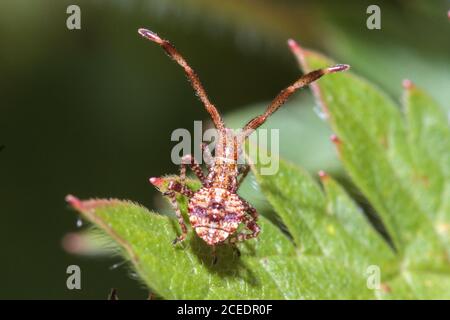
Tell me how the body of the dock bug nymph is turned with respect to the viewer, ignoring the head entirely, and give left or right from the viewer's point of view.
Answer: facing away from the viewer
